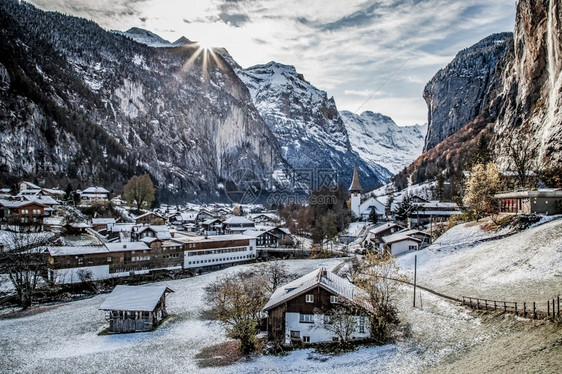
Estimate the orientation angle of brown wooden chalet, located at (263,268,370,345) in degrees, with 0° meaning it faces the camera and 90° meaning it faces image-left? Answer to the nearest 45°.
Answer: approximately 0°

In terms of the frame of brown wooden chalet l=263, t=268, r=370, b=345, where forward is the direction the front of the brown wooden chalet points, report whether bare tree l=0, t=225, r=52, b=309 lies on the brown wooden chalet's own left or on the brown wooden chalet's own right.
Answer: on the brown wooden chalet's own right

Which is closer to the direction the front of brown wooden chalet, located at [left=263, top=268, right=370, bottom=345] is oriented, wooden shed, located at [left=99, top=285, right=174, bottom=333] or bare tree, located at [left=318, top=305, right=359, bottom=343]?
the bare tree
